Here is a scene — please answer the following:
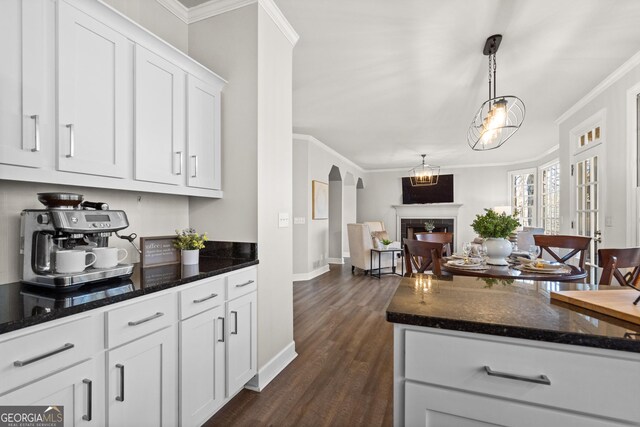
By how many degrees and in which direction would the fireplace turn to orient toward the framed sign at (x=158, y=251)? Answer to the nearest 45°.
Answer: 0° — it already faces it

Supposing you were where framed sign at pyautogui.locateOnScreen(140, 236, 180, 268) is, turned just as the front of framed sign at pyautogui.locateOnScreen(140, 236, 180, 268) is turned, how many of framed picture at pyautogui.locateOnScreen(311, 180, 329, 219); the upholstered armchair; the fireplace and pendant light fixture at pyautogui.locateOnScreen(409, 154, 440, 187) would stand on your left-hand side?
4

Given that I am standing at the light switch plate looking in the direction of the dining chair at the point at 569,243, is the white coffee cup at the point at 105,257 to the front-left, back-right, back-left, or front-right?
back-right

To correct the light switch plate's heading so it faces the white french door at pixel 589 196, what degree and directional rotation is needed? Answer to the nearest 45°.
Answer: approximately 45° to its left

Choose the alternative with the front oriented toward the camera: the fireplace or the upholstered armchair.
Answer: the fireplace

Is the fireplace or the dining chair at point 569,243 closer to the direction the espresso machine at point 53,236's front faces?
the dining chair

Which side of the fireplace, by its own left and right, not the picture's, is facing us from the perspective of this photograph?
front

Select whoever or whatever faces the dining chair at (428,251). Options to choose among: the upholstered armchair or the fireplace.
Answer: the fireplace

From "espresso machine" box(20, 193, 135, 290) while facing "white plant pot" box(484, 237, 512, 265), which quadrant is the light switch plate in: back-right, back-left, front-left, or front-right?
front-left

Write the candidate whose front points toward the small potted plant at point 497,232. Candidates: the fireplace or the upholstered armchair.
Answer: the fireplace

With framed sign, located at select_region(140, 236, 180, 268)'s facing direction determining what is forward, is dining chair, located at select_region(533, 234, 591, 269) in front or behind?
in front

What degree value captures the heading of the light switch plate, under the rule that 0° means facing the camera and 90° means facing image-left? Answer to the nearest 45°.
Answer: approximately 315°

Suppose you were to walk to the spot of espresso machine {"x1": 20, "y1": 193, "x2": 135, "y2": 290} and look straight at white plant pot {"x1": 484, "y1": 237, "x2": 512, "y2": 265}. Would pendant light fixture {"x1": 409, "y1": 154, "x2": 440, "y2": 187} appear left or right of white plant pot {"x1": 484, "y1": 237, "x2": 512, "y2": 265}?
left

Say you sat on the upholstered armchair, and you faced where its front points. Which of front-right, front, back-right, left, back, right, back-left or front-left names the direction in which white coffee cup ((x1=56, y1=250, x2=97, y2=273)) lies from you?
back-right

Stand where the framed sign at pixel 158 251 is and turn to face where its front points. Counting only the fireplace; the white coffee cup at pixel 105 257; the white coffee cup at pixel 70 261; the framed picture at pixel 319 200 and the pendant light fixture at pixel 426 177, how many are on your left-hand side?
3

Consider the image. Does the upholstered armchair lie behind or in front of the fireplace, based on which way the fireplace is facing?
in front

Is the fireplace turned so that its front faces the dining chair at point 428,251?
yes
